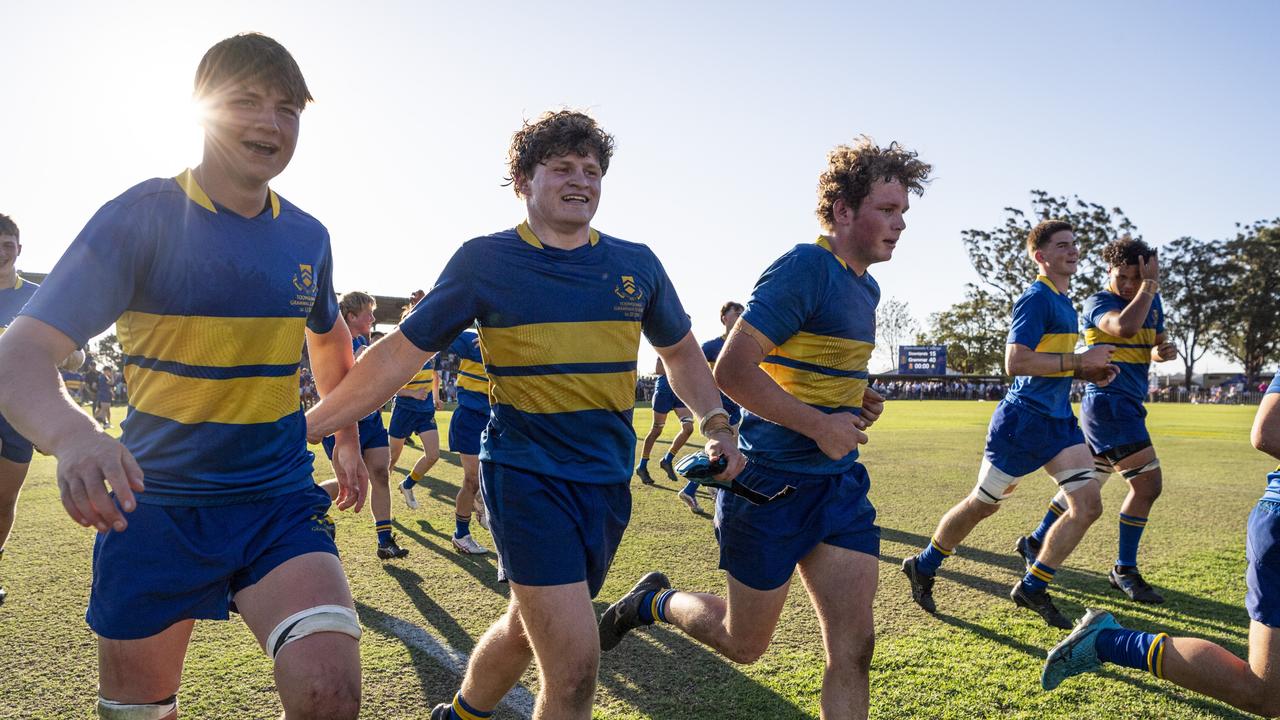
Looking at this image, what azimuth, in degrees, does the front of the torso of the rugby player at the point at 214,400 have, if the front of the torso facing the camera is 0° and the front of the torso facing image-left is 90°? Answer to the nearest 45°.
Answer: approximately 315°

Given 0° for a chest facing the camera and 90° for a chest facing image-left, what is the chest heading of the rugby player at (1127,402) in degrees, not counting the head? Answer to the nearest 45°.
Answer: approximately 315°

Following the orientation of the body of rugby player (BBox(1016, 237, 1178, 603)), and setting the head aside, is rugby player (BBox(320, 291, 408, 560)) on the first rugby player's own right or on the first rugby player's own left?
on the first rugby player's own right

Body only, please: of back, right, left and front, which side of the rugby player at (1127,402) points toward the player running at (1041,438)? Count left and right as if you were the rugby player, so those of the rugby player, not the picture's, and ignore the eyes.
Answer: right
